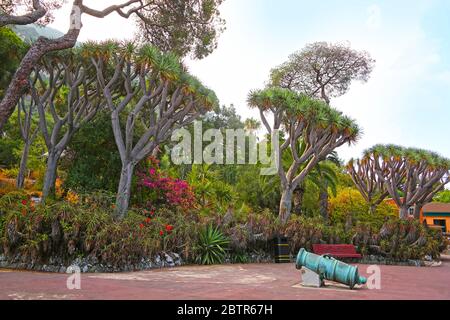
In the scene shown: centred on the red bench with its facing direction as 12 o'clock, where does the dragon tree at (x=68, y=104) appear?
The dragon tree is roughly at 3 o'clock from the red bench.

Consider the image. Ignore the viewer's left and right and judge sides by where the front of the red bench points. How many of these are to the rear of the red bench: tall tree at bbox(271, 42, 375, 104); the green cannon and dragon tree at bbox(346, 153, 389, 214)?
2

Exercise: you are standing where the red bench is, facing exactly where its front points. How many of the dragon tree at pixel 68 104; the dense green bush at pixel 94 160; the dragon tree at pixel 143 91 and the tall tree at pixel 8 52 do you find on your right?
4

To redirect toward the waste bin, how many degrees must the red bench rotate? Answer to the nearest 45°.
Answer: approximately 45° to its right

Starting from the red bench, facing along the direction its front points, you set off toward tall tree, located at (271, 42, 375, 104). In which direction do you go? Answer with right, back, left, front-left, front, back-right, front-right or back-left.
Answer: back

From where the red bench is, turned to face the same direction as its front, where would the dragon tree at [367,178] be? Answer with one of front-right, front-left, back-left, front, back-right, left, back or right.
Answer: back

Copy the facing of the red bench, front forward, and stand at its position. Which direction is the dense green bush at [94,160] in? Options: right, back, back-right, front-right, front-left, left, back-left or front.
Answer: right

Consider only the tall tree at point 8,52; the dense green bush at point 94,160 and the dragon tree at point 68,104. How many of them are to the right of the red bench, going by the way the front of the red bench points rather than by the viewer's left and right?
3

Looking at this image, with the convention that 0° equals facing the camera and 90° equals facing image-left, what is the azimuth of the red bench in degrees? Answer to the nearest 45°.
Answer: approximately 0°

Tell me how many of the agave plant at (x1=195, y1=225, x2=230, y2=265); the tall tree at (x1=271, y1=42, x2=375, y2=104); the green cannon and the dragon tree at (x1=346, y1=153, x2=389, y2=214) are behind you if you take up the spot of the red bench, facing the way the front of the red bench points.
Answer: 2

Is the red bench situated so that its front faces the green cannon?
yes
